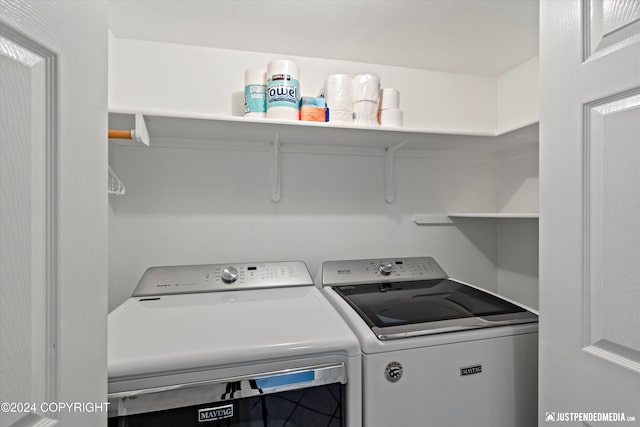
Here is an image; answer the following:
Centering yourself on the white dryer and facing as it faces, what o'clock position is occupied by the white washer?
The white washer is roughly at 9 o'clock from the white dryer.

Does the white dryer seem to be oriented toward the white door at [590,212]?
no

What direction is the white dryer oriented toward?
toward the camera
